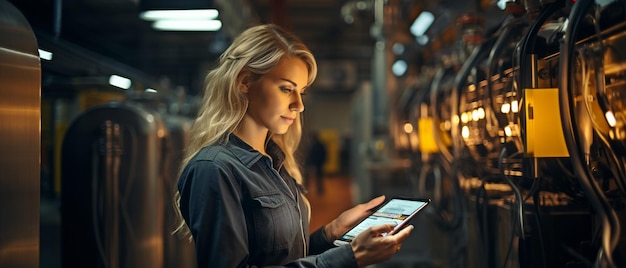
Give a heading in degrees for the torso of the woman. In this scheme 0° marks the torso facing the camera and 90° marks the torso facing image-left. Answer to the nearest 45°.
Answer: approximately 315°

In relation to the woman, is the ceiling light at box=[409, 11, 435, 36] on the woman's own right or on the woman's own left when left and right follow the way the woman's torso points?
on the woman's own left

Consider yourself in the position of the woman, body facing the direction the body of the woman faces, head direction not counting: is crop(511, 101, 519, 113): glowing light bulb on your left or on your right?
on your left

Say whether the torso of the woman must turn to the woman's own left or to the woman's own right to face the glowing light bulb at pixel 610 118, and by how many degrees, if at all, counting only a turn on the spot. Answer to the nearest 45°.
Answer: approximately 45° to the woman's own left

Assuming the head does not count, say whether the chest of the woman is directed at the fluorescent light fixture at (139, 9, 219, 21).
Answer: no

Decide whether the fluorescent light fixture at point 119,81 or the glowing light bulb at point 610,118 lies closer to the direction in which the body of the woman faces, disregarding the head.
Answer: the glowing light bulb

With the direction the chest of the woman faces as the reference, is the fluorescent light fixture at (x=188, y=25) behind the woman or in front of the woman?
behind

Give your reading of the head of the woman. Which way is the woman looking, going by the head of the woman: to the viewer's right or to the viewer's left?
to the viewer's right

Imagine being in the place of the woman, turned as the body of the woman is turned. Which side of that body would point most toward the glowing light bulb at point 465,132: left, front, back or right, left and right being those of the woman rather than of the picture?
left

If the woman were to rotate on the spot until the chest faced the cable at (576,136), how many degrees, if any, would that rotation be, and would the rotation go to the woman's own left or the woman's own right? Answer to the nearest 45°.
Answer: approximately 45° to the woman's own left

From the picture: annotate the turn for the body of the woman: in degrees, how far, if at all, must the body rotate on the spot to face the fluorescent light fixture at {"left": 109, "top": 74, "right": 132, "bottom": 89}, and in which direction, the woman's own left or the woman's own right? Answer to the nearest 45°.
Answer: approximately 180°

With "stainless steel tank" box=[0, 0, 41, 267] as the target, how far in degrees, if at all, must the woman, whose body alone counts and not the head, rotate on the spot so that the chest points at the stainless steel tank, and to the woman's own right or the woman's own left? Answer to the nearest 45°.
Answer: approximately 135° to the woman's own right

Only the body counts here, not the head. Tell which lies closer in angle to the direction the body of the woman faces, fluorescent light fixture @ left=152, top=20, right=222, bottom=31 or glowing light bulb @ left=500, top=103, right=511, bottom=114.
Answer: the glowing light bulb

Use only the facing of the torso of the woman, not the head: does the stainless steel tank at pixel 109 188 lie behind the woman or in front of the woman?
behind
